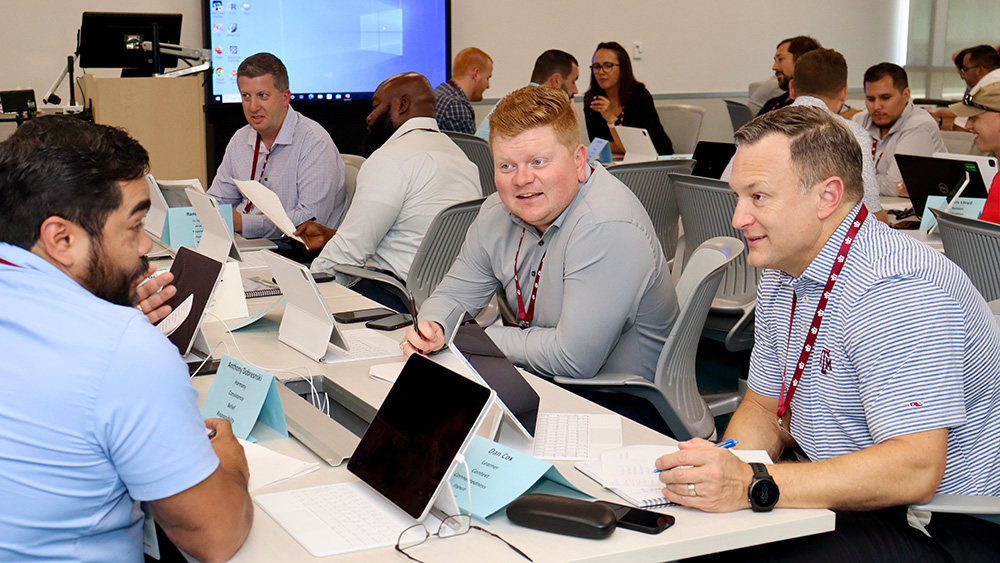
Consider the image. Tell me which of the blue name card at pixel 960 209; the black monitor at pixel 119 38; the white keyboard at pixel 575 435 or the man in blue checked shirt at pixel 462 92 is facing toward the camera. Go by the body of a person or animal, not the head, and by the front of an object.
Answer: the blue name card

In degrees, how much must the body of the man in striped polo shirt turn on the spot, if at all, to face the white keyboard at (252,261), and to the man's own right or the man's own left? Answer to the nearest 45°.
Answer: approximately 90° to the man's own right

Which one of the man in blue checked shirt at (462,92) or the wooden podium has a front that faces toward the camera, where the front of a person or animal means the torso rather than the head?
the wooden podium

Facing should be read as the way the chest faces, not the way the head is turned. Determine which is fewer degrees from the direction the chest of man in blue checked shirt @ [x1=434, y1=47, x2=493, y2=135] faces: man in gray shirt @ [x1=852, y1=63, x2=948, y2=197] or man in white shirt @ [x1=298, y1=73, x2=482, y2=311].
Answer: the man in gray shirt

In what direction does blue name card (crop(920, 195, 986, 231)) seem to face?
toward the camera

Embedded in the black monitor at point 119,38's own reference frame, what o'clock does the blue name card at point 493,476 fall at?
The blue name card is roughly at 6 o'clock from the black monitor.

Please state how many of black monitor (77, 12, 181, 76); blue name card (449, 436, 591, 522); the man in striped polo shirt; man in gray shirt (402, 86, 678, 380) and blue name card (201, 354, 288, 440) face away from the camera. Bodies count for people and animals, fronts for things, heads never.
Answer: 1

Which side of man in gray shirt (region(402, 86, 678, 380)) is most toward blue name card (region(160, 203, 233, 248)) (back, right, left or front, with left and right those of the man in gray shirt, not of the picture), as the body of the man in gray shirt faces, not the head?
right

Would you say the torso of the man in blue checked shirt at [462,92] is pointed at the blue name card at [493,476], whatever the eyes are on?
no

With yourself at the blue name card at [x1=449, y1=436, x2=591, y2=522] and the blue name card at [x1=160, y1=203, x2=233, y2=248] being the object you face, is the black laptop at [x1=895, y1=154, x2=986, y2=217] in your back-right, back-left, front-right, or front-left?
front-right

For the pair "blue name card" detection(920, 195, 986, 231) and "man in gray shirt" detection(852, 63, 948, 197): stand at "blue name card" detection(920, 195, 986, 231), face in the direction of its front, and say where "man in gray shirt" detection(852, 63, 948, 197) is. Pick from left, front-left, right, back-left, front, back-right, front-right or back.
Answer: back

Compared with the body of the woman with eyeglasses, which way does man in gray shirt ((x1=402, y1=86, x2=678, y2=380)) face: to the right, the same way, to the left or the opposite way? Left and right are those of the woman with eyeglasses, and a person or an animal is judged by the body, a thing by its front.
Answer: the same way

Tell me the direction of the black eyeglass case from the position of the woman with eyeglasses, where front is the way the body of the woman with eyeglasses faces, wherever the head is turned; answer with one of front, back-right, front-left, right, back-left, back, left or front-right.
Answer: front-left

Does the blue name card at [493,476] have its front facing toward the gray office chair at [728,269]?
no

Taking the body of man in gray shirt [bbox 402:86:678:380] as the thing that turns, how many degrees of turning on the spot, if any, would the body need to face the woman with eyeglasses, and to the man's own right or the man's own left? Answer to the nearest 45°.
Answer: approximately 135° to the man's own right

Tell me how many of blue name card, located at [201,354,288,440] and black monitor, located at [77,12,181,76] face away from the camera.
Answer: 1

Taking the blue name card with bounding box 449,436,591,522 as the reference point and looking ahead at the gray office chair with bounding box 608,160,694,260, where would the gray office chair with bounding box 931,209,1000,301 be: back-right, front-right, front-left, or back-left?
front-right

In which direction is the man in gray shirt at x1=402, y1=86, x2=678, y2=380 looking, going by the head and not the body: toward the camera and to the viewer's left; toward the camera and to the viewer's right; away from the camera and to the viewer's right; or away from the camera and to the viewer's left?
toward the camera and to the viewer's left

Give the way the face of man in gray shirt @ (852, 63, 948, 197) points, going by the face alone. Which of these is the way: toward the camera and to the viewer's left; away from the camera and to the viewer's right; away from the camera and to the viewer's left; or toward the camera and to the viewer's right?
toward the camera and to the viewer's left
